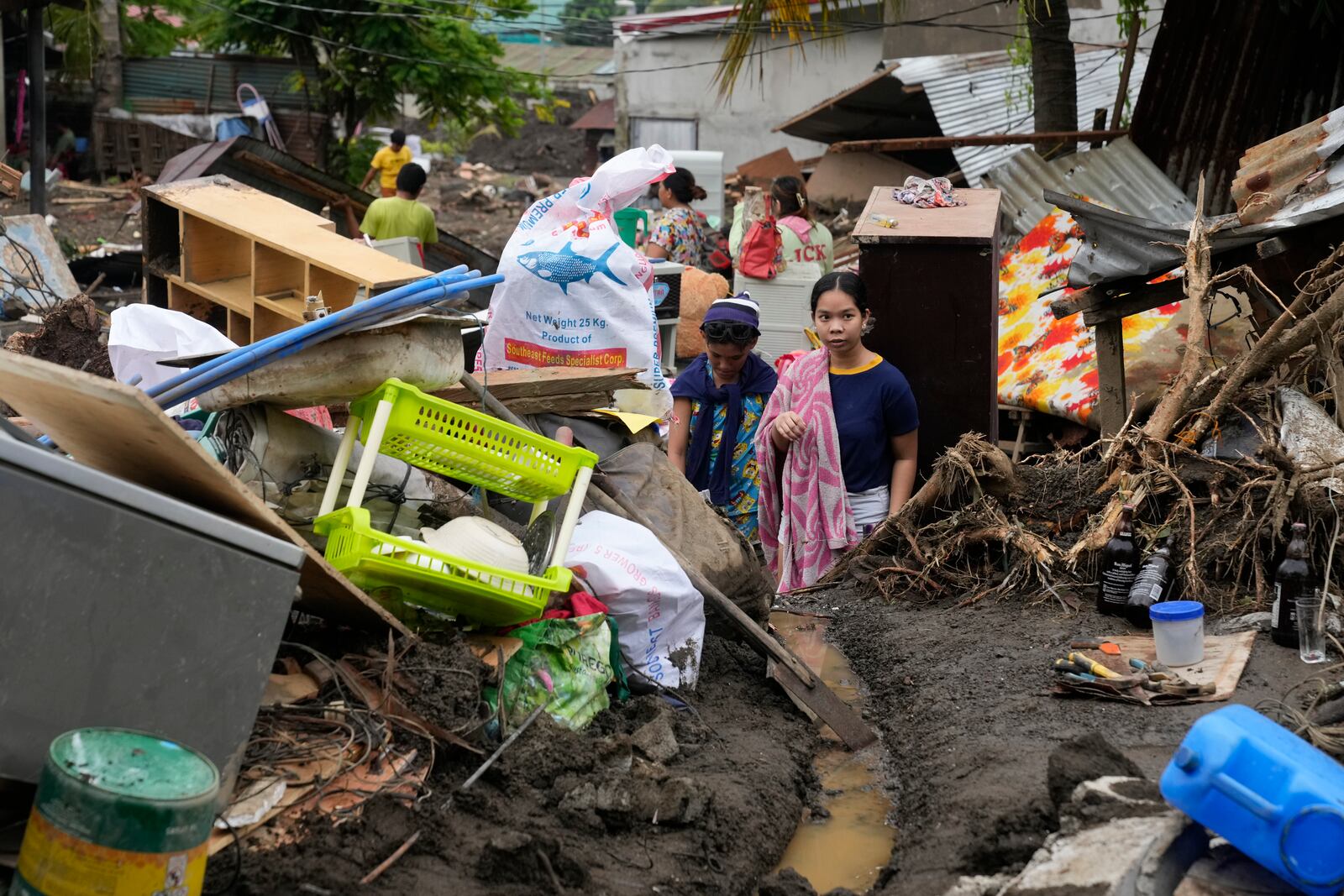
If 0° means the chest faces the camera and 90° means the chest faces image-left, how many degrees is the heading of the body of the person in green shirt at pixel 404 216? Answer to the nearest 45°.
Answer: approximately 180°

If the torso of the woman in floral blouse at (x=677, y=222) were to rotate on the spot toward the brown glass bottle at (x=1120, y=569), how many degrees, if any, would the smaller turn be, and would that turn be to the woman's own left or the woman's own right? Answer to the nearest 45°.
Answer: approximately 135° to the woman's own left

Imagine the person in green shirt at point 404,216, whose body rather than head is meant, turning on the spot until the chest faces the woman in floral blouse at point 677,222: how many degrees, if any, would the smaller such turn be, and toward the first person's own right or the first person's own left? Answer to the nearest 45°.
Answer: approximately 90° to the first person's own right

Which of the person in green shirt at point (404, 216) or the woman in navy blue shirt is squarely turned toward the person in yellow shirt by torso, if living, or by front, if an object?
the person in green shirt

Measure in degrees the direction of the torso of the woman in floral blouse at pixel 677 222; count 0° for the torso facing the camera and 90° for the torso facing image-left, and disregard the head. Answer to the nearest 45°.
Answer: approximately 135°

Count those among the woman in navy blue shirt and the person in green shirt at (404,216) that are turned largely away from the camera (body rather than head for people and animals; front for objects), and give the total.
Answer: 1

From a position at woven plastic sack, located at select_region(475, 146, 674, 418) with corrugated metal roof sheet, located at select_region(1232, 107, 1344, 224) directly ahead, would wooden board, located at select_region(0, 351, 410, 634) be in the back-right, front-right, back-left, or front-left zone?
back-right

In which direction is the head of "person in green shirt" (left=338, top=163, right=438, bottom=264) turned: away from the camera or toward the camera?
away from the camera

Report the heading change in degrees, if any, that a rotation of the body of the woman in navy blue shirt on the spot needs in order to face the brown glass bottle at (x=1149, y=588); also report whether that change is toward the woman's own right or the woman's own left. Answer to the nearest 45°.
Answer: approximately 90° to the woman's own left

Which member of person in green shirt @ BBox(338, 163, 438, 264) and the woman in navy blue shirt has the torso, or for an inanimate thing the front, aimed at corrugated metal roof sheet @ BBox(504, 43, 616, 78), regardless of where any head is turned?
the person in green shirt

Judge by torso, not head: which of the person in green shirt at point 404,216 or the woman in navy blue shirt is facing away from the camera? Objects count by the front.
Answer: the person in green shirt

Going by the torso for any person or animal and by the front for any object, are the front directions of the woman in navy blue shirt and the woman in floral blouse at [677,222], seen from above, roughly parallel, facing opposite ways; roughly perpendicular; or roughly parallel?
roughly perpendicular

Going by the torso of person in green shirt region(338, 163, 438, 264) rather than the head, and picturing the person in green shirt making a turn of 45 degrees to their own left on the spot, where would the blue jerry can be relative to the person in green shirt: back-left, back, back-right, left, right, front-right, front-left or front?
back-left

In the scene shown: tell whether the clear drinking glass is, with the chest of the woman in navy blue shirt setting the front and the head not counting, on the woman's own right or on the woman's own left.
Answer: on the woman's own left
